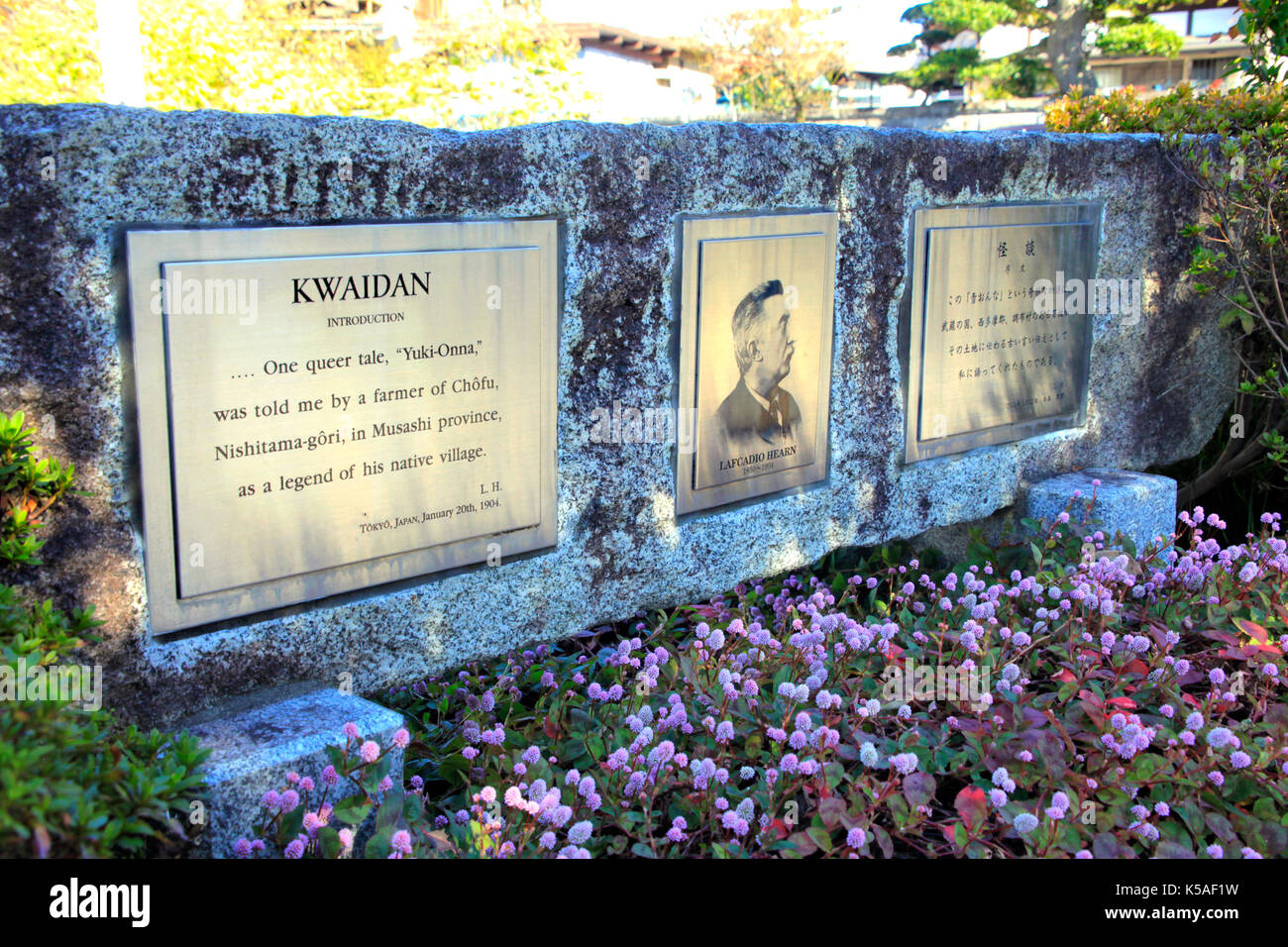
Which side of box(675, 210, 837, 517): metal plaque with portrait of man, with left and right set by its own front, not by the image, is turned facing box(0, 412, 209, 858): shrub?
right

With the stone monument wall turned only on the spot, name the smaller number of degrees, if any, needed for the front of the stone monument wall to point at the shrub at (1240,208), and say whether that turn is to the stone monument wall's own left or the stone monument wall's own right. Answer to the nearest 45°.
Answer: approximately 90° to the stone monument wall's own left

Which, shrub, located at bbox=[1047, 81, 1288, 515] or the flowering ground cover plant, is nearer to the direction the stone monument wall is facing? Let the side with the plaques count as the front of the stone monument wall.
the flowering ground cover plant

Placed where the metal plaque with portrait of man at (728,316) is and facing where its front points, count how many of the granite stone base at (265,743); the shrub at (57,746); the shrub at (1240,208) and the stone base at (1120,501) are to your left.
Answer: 2

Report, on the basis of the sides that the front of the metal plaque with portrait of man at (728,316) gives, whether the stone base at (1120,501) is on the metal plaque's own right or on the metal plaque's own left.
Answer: on the metal plaque's own left

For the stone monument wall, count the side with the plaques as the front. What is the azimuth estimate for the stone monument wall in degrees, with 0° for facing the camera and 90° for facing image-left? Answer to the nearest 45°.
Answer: approximately 315°

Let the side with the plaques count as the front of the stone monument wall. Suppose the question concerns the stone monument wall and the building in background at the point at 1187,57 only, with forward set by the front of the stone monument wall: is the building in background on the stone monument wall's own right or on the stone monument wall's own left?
on the stone monument wall's own left

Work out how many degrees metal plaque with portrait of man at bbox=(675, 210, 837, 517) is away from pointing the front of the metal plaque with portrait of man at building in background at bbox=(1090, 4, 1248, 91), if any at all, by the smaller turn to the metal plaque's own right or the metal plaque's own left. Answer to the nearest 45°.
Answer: approximately 135° to the metal plaque's own left

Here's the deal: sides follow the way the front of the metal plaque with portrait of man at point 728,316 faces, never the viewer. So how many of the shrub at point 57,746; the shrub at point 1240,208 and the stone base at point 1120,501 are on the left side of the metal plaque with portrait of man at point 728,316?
2
